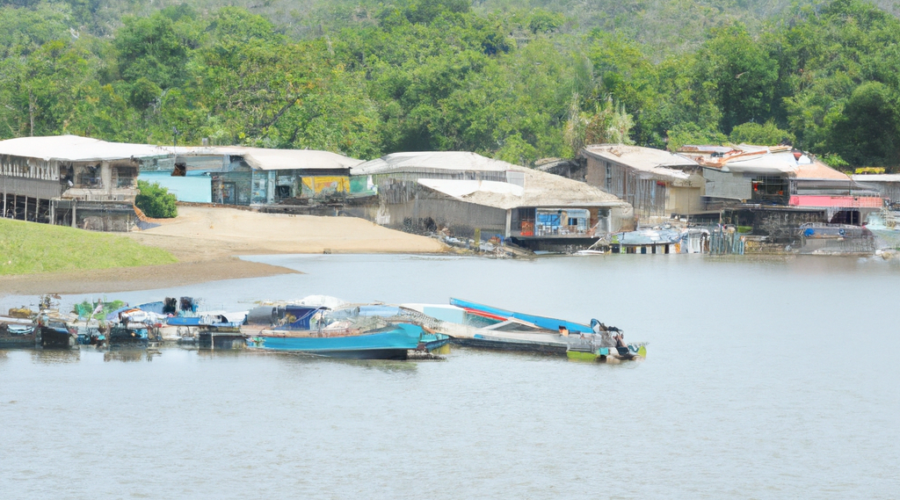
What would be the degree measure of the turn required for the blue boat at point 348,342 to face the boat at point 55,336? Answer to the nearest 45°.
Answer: approximately 180°

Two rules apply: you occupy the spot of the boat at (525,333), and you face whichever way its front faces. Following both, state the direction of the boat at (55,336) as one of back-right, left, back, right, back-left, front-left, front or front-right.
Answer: front

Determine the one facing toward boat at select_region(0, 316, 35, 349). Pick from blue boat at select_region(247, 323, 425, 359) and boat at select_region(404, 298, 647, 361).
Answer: boat at select_region(404, 298, 647, 361)

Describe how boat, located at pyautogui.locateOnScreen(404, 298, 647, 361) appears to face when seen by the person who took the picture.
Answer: facing to the left of the viewer

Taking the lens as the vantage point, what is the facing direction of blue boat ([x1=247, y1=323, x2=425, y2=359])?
facing to the right of the viewer

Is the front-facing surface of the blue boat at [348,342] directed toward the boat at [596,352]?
yes

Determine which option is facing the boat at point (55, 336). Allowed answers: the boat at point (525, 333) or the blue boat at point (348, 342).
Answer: the boat at point (525, 333)

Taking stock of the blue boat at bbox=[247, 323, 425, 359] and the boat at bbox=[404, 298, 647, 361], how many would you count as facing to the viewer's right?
1

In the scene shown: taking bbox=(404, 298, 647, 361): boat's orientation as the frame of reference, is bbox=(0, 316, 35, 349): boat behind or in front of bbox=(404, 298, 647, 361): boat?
in front

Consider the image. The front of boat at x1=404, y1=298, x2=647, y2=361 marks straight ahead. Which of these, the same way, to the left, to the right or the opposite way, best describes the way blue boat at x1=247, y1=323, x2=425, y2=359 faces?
the opposite way

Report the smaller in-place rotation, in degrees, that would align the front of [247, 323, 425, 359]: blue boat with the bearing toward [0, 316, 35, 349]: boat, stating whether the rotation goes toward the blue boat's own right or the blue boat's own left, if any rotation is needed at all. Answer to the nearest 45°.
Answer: approximately 180°

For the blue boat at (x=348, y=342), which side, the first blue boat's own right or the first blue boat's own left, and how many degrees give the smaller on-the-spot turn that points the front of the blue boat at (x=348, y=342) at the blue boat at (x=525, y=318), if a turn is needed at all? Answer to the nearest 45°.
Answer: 0° — it already faces it
